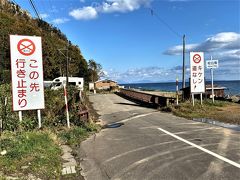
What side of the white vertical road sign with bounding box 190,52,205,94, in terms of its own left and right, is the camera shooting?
front

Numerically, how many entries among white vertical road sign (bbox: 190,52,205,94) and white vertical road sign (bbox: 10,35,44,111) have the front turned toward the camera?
2

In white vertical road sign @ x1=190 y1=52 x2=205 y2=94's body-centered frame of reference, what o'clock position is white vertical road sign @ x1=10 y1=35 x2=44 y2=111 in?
white vertical road sign @ x1=10 y1=35 x2=44 y2=111 is roughly at 1 o'clock from white vertical road sign @ x1=190 y1=52 x2=205 y2=94.

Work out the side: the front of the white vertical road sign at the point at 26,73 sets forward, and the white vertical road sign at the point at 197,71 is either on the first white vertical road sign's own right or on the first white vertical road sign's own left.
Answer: on the first white vertical road sign's own left

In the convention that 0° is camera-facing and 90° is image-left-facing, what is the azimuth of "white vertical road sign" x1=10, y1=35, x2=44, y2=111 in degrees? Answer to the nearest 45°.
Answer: approximately 0°
